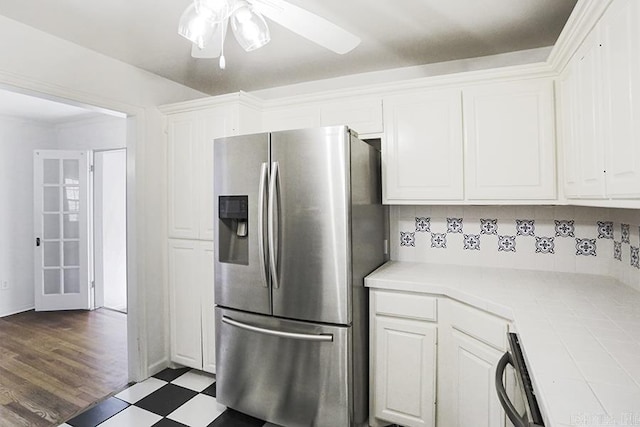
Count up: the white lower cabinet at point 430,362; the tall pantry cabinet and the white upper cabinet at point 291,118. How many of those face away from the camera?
0

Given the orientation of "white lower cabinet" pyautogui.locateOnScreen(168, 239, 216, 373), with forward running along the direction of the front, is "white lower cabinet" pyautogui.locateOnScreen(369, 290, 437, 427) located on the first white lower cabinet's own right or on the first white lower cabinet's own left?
on the first white lower cabinet's own left

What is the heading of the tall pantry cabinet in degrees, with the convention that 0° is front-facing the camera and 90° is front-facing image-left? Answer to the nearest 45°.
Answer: approximately 45°

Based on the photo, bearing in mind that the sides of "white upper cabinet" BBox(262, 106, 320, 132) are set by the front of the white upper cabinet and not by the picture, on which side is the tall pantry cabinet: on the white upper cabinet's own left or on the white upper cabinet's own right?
on the white upper cabinet's own right

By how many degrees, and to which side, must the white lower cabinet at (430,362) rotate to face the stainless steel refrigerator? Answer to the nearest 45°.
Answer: approximately 45° to its right

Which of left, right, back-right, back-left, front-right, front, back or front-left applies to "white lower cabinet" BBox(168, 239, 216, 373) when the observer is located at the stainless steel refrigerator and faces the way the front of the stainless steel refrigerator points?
right

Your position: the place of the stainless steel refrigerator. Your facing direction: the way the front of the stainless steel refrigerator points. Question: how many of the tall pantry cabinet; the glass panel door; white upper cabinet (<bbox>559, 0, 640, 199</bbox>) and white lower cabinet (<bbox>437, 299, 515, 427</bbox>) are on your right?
2

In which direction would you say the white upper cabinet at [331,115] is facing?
toward the camera

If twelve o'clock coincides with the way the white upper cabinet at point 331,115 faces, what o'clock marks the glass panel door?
The glass panel door is roughly at 4 o'clock from the white upper cabinet.

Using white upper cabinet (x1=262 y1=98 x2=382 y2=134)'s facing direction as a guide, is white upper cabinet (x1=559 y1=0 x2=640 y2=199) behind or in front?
in front

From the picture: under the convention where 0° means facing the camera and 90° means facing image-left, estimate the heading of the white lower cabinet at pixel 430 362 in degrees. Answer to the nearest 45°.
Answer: approximately 45°

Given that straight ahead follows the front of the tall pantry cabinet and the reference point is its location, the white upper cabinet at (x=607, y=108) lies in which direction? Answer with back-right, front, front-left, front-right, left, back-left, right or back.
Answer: left

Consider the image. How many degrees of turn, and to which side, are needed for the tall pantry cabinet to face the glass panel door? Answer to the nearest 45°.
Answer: approximately 90° to its right

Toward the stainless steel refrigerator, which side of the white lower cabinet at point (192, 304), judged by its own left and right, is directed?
left

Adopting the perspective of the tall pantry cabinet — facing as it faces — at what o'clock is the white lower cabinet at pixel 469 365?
The white lower cabinet is roughly at 9 o'clock from the tall pantry cabinet.
